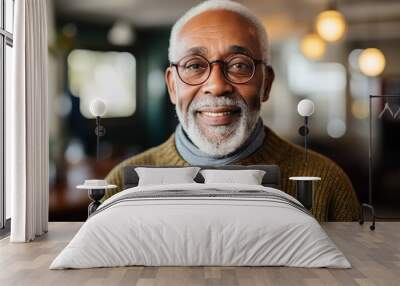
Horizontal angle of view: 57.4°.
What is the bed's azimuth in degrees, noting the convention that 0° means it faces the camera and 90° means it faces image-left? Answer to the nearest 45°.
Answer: approximately 0°

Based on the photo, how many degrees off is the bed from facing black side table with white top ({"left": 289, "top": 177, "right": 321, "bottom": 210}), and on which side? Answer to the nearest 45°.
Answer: approximately 135° to its left

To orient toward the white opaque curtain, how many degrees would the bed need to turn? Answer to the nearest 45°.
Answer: approximately 135° to its right
